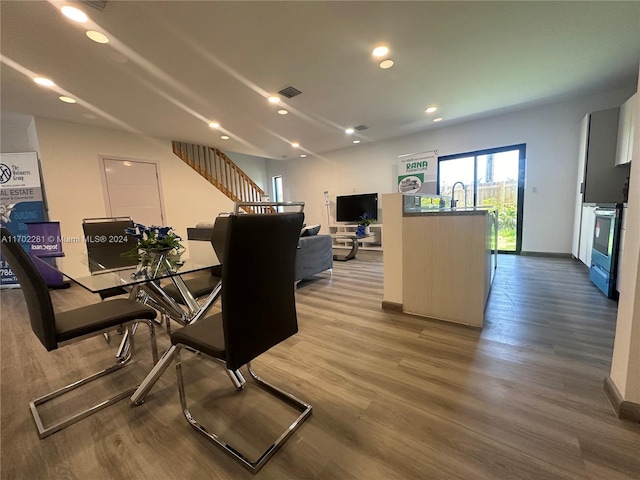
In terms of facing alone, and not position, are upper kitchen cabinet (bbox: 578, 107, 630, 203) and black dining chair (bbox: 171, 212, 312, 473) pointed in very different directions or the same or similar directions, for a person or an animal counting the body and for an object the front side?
same or similar directions

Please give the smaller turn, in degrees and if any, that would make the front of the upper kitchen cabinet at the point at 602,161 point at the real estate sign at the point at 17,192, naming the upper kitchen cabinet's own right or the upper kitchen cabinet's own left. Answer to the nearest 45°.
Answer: approximately 45° to the upper kitchen cabinet's own left

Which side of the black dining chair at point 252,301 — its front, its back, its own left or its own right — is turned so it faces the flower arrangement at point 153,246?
front

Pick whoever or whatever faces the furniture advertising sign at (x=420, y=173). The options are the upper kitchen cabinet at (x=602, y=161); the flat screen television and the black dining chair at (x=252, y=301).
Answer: the upper kitchen cabinet

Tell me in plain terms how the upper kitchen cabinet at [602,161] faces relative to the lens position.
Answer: facing to the left of the viewer

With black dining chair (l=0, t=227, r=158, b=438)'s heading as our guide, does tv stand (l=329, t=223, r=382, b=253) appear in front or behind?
in front

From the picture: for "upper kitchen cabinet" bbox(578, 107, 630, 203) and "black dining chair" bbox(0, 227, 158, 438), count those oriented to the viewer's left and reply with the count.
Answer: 1

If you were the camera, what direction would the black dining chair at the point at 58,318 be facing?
facing away from the viewer and to the right of the viewer

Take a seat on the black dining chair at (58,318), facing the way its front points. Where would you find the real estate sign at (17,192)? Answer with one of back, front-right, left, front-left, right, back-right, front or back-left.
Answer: front-left

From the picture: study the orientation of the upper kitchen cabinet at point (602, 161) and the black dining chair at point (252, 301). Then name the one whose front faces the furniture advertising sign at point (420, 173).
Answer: the upper kitchen cabinet

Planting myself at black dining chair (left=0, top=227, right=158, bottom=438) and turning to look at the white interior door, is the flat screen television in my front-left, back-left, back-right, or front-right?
front-right

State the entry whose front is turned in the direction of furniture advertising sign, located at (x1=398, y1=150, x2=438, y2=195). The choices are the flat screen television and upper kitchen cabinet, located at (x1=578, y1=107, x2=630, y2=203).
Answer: the upper kitchen cabinet

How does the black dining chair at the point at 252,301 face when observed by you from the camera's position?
facing away from the viewer and to the left of the viewer

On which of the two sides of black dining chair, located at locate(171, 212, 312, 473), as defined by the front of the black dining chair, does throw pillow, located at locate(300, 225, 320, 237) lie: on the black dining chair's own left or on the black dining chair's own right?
on the black dining chair's own right

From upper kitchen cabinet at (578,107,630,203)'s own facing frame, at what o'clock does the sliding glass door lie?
The sliding glass door is roughly at 1 o'clock from the upper kitchen cabinet.

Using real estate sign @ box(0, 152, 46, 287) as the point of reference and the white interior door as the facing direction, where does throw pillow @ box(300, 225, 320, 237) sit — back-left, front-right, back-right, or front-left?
front-right

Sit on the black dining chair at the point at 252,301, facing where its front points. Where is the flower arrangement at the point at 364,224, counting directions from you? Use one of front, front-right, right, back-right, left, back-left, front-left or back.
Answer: right

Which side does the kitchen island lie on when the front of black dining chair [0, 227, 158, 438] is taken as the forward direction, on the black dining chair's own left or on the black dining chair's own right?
on the black dining chair's own right
